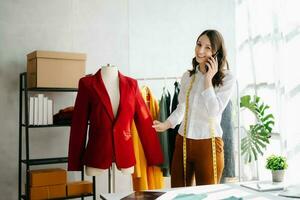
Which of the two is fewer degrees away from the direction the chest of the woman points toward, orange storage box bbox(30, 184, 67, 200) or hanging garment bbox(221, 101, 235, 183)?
the orange storage box

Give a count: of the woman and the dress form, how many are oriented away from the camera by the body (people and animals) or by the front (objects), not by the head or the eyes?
0

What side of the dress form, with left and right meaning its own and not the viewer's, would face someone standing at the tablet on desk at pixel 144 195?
front

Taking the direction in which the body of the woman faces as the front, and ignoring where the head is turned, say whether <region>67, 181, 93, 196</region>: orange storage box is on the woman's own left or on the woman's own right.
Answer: on the woman's own right

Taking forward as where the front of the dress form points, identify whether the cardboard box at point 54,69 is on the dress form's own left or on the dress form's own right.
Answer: on the dress form's own right

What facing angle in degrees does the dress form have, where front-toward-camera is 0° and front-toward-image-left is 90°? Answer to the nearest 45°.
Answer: approximately 0°

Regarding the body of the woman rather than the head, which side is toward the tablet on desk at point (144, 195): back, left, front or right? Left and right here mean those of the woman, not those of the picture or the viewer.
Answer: front

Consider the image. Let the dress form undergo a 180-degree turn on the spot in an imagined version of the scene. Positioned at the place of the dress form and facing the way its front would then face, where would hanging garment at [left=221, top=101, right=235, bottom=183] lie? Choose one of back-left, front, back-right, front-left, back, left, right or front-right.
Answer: right
